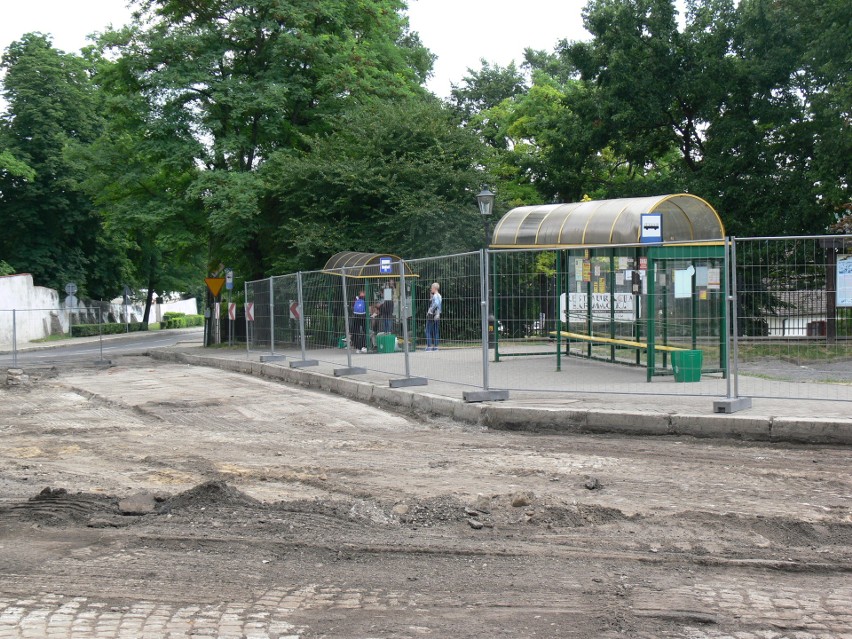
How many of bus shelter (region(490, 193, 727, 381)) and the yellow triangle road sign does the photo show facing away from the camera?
0

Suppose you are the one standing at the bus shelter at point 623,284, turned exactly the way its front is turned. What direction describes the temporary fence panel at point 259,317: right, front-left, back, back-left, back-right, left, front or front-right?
right

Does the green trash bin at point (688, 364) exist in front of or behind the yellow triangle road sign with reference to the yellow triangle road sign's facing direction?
in front

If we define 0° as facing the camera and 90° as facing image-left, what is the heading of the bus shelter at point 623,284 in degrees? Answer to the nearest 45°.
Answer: approximately 45°

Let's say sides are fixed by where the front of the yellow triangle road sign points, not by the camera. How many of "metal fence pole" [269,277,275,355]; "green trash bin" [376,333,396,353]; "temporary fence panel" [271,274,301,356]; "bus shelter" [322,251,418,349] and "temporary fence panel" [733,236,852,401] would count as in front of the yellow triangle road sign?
5

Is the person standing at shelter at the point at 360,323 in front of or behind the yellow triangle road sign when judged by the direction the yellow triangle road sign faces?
in front

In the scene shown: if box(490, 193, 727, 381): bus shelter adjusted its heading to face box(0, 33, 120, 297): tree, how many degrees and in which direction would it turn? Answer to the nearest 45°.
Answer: approximately 90° to its right

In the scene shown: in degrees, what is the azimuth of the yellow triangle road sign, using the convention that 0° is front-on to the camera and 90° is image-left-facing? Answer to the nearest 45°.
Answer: approximately 0°
